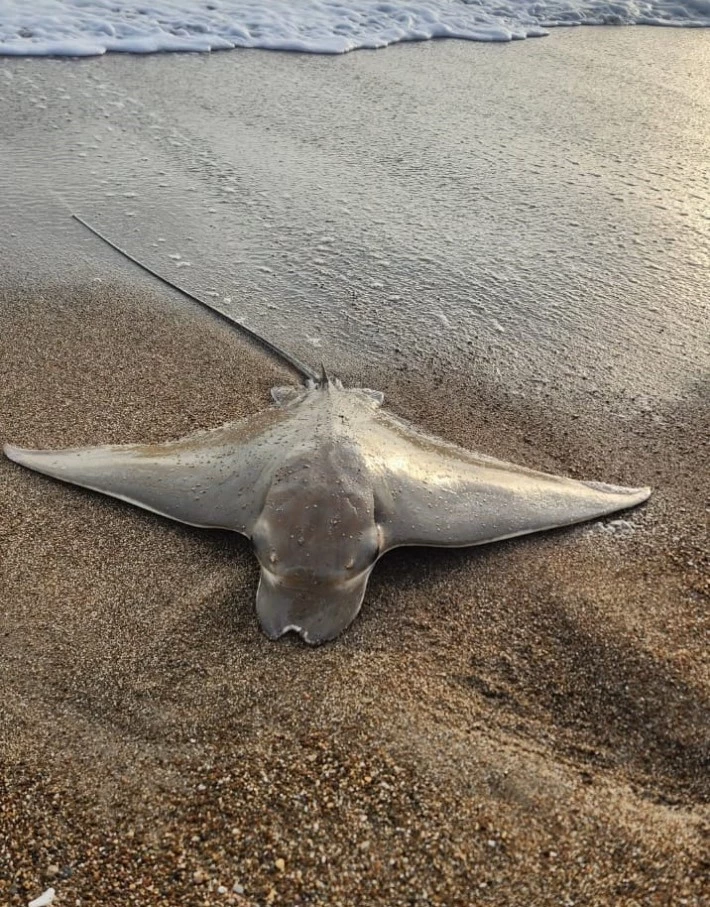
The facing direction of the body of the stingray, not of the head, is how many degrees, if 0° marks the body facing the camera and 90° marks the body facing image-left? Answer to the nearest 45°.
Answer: approximately 0°
